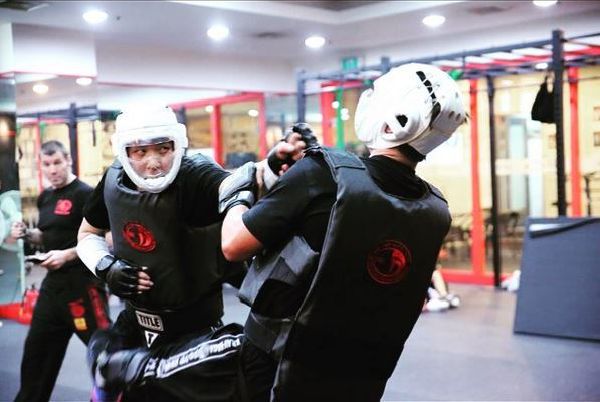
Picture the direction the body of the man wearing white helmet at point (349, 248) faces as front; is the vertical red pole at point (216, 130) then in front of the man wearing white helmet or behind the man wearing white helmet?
in front

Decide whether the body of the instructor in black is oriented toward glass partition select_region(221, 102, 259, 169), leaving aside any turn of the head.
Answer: no

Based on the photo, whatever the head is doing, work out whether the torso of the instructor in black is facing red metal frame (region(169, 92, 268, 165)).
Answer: no

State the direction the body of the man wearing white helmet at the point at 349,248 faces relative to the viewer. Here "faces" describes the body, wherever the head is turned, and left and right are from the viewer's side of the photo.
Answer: facing away from the viewer and to the left of the viewer

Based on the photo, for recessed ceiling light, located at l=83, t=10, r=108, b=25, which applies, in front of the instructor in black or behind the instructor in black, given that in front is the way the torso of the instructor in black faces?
behind

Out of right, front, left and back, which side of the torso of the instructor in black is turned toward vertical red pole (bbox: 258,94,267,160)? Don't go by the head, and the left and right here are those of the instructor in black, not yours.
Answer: back

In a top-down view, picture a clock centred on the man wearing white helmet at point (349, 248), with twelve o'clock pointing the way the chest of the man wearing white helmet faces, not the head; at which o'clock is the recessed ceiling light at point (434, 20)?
The recessed ceiling light is roughly at 2 o'clock from the man wearing white helmet.

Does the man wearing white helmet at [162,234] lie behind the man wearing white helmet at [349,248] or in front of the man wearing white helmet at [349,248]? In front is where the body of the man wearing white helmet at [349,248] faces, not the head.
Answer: in front

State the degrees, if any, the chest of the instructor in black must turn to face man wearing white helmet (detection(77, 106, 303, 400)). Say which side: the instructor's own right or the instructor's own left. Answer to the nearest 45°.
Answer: approximately 45° to the instructor's own left

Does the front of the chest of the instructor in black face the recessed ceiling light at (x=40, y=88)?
no

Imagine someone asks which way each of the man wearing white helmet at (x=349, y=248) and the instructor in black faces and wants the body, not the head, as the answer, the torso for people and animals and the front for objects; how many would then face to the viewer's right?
0

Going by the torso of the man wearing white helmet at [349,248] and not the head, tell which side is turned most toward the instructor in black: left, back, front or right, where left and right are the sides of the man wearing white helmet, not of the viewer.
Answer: front
